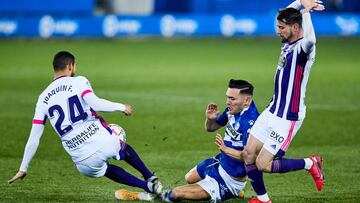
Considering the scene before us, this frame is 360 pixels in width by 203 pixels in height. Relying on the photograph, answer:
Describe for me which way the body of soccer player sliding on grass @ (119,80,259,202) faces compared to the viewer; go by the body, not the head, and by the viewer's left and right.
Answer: facing the viewer and to the left of the viewer

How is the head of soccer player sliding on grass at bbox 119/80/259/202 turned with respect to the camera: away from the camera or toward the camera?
toward the camera

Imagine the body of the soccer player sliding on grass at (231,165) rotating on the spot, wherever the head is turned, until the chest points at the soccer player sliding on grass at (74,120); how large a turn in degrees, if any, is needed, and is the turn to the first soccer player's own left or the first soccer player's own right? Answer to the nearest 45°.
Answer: approximately 45° to the first soccer player's own right

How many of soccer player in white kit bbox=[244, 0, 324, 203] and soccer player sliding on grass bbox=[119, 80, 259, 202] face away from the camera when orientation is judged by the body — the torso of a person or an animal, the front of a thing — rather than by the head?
0

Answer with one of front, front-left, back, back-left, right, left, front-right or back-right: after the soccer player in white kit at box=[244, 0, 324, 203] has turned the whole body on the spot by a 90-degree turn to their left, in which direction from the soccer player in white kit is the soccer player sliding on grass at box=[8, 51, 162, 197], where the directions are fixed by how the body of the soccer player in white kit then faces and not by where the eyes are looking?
right

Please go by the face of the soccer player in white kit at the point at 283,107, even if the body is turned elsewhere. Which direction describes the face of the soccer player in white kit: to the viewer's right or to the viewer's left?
to the viewer's left

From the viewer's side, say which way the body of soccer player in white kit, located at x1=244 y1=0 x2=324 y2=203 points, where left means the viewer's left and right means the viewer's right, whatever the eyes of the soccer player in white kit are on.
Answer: facing to the left of the viewer
